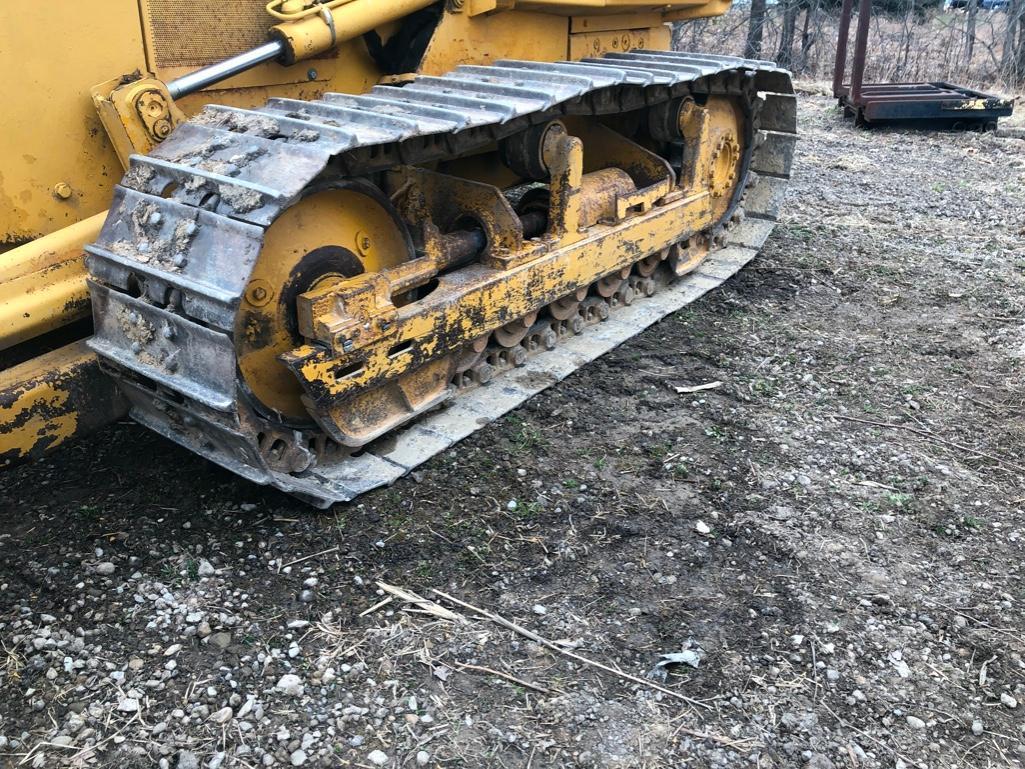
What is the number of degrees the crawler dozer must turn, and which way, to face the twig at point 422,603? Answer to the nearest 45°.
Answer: approximately 90° to its left

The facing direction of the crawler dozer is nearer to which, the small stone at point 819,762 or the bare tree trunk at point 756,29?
the small stone

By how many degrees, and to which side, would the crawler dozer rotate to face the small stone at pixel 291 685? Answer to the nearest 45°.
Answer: approximately 45° to its left

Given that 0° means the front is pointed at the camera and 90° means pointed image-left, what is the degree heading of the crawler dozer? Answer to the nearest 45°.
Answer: approximately 45°

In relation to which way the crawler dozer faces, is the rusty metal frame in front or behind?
behind

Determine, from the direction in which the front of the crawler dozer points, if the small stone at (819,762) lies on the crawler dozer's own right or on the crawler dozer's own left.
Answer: on the crawler dozer's own left

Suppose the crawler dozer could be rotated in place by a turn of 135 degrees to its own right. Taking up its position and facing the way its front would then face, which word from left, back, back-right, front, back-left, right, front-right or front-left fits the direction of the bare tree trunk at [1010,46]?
front-right

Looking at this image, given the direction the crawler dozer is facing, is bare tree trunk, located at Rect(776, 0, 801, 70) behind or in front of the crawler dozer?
behind

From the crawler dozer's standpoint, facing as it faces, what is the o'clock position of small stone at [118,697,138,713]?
The small stone is roughly at 11 o'clock from the crawler dozer.

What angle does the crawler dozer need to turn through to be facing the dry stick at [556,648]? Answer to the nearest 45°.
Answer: approximately 90° to its left

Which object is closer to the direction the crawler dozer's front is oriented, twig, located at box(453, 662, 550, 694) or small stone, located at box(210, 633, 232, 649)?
the small stone

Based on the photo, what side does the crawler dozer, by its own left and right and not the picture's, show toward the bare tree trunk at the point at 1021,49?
back

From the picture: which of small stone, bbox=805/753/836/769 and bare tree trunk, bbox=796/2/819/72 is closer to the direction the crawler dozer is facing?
the small stone

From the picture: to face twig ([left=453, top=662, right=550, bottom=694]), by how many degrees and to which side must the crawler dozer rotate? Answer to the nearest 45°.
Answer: approximately 90° to its left

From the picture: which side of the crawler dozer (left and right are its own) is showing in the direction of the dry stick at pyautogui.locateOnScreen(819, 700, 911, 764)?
left

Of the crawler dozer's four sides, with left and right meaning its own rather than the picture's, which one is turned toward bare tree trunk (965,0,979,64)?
back
